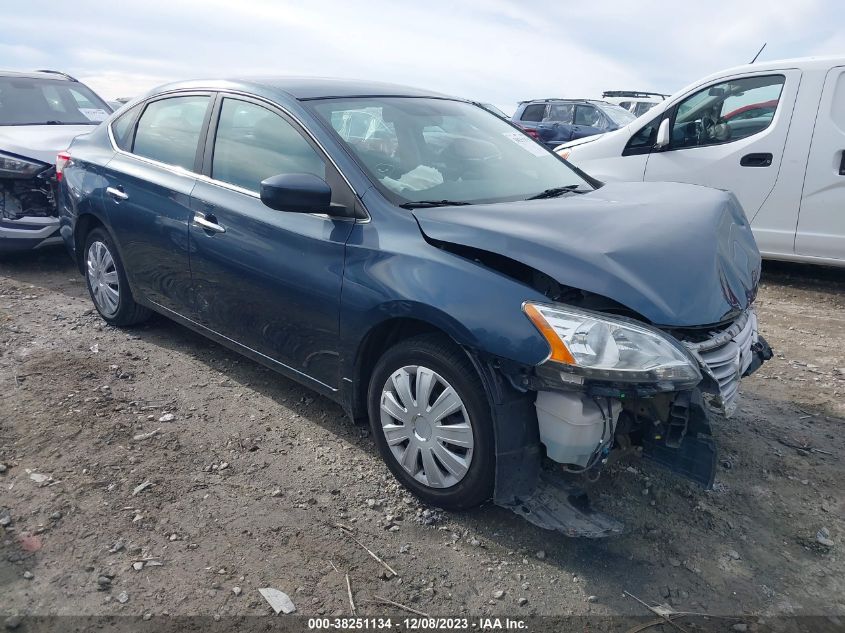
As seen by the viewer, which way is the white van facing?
to the viewer's left

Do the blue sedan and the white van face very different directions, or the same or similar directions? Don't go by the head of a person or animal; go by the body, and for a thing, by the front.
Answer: very different directions

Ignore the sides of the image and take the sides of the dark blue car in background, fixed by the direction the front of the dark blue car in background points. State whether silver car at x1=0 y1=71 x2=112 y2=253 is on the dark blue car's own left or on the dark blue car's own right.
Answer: on the dark blue car's own right

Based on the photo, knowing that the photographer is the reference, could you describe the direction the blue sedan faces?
facing the viewer and to the right of the viewer

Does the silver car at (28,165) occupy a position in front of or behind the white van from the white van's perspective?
in front

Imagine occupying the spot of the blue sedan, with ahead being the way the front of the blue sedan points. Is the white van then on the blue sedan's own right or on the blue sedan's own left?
on the blue sedan's own left

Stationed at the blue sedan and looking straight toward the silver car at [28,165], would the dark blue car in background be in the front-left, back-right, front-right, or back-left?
front-right

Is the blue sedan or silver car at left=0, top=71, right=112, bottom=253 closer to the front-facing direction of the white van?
the silver car

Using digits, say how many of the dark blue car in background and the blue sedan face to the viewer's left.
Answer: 0

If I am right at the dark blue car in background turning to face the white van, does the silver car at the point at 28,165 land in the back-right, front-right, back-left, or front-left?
front-right

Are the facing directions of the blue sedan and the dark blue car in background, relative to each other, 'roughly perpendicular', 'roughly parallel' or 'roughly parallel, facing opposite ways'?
roughly parallel

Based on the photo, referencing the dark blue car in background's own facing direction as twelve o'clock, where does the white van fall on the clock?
The white van is roughly at 1 o'clock from the dark blue car in background.

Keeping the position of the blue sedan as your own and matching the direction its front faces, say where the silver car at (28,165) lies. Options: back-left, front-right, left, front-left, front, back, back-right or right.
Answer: back

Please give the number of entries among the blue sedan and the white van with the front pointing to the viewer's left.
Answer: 1

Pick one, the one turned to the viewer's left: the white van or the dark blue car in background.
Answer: the white van
